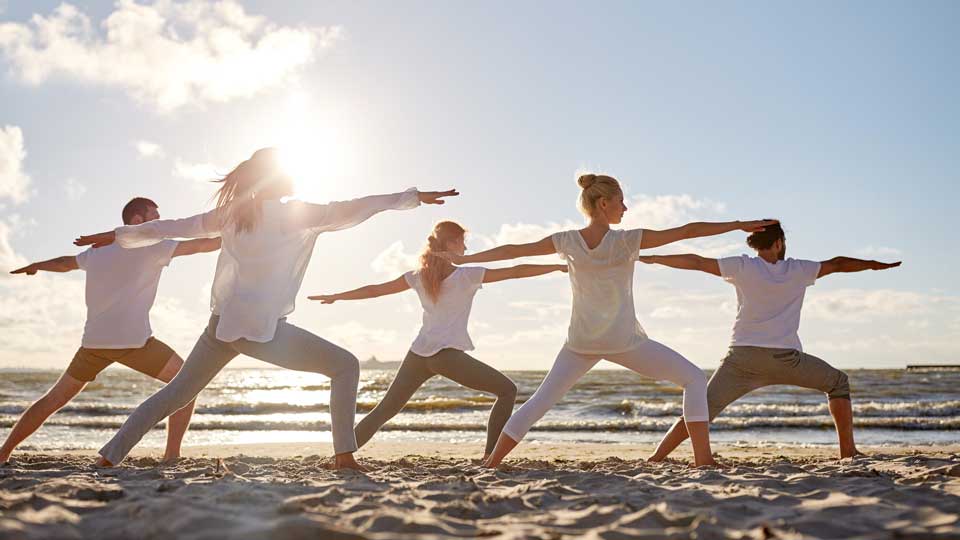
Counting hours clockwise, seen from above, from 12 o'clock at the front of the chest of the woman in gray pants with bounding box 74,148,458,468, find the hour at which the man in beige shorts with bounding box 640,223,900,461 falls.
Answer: The man in beige shorts is roughly at 3 o'clock from the woman in gray pants.

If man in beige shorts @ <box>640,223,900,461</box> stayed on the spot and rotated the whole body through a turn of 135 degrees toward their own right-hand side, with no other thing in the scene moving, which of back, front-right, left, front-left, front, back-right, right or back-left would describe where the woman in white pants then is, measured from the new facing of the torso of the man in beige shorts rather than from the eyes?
right

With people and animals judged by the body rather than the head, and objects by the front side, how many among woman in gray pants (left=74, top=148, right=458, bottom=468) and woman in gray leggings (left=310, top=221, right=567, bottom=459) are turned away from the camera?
2

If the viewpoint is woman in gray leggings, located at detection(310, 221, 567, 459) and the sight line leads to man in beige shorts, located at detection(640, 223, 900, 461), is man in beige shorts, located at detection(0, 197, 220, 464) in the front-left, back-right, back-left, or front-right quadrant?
back-right

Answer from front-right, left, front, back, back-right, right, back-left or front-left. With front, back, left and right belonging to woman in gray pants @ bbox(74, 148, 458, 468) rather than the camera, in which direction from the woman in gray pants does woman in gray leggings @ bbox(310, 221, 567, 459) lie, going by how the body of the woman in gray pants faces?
front-right

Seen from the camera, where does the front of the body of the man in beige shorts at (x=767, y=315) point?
away from the camera

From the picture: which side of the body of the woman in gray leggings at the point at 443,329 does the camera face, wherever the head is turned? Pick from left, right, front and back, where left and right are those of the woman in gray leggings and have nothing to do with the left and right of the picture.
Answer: back

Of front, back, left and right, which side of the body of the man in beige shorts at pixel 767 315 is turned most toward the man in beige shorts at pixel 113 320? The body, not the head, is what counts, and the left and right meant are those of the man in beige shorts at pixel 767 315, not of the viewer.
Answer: left

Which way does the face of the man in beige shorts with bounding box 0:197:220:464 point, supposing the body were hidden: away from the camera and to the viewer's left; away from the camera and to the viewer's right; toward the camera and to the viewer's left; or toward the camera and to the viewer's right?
away from the camera and to the viewer's right
